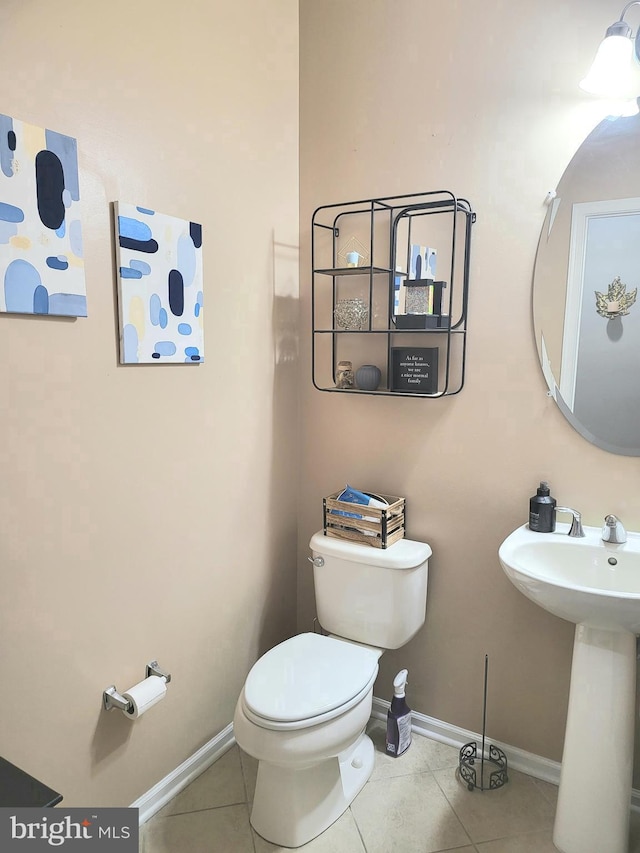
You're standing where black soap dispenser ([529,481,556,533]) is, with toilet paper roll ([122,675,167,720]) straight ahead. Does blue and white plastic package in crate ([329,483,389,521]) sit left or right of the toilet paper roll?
right

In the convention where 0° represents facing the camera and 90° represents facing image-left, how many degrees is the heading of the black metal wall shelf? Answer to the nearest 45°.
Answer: approximately 45°

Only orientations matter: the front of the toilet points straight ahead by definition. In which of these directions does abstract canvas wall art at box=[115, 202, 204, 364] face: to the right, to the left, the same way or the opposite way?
to the left

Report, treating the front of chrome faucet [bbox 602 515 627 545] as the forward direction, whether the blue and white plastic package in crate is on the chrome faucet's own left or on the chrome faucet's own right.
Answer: on the chrome faucet's own right
